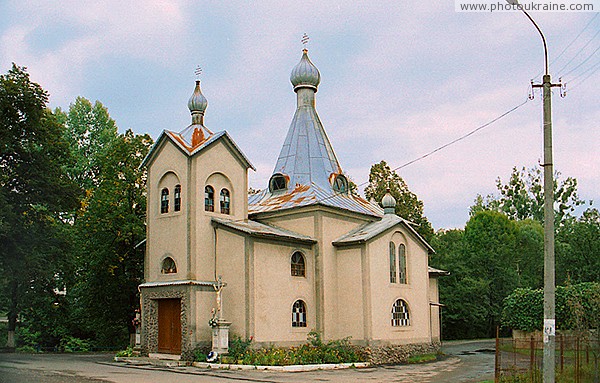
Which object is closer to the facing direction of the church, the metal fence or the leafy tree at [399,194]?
the metal fence

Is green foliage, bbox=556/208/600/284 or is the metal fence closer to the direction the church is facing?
the metal fence

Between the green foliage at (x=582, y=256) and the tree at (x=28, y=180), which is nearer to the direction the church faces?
the tree

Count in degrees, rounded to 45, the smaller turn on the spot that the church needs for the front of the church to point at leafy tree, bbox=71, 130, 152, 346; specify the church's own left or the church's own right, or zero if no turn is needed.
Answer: approximately 90° to the church's own right

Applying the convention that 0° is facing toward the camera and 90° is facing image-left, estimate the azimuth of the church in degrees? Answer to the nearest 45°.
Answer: approximately 45°

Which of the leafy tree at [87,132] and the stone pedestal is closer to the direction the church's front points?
the stone pedestal

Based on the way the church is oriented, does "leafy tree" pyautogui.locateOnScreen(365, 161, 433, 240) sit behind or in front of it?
behind

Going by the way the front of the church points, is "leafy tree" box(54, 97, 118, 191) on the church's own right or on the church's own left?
on the church's own right

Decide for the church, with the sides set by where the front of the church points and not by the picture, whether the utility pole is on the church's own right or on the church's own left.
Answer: on the church's own left

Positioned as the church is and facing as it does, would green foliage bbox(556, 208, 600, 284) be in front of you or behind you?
behind
